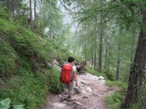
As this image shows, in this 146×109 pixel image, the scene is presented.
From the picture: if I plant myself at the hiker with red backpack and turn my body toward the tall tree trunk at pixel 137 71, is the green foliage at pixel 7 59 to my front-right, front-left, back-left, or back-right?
back-right

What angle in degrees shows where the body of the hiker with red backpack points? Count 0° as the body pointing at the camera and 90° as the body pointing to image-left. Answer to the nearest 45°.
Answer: approximately 225°

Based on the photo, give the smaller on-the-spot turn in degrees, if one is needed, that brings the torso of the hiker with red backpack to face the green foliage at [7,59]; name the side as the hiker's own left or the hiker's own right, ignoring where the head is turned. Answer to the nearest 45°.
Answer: approximately 135° to the hiker's own left

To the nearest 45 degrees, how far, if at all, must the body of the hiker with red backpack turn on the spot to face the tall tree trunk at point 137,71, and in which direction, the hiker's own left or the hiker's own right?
approximately 90° to the hiker's own right
